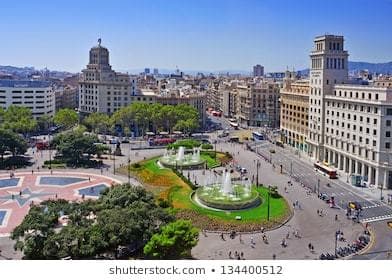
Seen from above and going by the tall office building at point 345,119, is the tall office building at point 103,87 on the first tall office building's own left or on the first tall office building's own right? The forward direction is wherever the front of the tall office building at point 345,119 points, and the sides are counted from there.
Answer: on the first tall office building's own right

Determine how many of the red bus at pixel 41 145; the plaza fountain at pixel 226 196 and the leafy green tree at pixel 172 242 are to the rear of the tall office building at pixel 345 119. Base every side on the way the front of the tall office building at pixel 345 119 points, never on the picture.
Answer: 0

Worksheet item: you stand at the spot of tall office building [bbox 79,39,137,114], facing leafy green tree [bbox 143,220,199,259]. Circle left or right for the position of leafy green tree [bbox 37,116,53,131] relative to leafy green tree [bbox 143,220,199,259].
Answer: right

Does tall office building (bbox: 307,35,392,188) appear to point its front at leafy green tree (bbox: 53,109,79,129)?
no

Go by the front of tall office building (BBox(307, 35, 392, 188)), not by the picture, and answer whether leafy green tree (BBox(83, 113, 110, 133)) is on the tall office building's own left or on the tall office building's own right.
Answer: on the tall office building's own right

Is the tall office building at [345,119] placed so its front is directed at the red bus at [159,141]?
no

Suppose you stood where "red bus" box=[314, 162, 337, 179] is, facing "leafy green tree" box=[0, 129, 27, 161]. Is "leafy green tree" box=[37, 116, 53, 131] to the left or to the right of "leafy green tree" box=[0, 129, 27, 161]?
right

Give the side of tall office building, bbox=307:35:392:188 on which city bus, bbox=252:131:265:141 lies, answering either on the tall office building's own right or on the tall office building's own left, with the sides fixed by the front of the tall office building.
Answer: on the tall office building's own right

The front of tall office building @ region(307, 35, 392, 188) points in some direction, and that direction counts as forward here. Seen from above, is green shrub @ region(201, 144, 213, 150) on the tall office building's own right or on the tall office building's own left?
on the tall office building's own right

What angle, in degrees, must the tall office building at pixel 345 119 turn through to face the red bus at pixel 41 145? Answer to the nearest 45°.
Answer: approximately 45° to its right

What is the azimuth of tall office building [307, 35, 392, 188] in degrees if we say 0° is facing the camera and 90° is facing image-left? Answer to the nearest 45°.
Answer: approximately 45°

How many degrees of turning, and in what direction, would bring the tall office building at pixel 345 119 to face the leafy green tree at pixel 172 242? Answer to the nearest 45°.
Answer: approximately 45° to its left

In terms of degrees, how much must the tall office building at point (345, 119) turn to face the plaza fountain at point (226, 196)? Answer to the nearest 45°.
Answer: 0° — it already faces it
